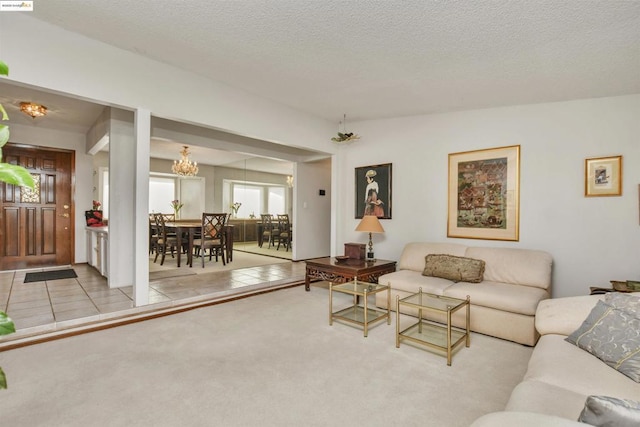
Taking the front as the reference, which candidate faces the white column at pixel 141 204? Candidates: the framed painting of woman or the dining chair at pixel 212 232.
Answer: the framed painting of woman

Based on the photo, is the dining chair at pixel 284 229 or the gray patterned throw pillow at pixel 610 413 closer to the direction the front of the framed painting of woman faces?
the gray patterned throw pillow

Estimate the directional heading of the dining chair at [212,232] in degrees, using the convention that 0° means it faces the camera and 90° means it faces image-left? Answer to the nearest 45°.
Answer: approximately 135°

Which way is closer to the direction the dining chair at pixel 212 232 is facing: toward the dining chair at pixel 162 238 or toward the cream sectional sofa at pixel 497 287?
the dining chair

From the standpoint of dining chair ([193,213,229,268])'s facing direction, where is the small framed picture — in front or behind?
behind

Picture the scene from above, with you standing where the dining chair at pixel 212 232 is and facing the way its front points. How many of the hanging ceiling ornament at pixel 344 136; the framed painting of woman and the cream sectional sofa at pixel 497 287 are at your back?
3

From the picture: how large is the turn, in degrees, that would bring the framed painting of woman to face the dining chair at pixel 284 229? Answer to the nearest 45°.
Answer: approximately 90° to its right

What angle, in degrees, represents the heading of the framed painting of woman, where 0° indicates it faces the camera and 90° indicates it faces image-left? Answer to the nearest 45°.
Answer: approximately 45°

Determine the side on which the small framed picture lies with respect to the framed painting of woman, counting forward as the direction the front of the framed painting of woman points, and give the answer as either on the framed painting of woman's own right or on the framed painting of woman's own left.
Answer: on the framed painting of woman's own left

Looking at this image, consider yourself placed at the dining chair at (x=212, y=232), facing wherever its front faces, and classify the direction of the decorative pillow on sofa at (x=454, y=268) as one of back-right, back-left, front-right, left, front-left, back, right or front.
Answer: back

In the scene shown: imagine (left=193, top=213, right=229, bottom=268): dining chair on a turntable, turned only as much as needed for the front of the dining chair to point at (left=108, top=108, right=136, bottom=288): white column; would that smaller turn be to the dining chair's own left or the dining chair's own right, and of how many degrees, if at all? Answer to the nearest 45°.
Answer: approximately 90° to the dining chair's own left

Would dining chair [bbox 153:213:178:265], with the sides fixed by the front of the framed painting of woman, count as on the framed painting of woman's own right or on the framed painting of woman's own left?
on the framed painting of woman's own right

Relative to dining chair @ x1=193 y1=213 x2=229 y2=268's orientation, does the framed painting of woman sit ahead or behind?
behind

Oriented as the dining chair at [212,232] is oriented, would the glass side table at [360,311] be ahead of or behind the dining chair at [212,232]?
behind
